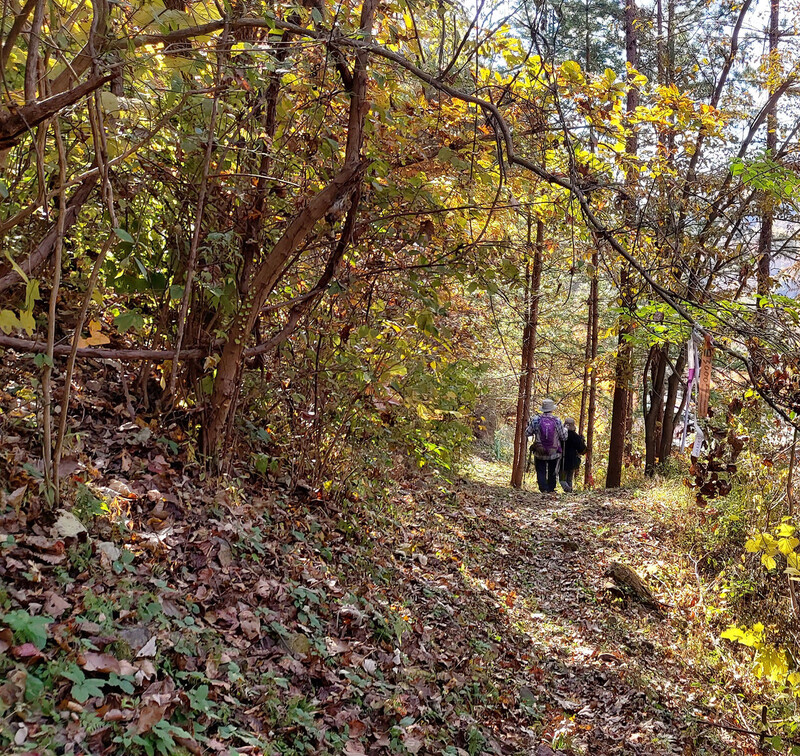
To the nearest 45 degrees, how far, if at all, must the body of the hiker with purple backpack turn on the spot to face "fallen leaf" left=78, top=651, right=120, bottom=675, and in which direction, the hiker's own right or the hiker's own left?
approximately 180°

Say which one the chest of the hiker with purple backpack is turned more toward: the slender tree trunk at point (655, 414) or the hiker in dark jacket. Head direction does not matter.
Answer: the hiker in dark jacket

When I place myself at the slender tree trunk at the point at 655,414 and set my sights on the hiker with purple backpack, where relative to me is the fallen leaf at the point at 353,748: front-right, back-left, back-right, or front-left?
front-left

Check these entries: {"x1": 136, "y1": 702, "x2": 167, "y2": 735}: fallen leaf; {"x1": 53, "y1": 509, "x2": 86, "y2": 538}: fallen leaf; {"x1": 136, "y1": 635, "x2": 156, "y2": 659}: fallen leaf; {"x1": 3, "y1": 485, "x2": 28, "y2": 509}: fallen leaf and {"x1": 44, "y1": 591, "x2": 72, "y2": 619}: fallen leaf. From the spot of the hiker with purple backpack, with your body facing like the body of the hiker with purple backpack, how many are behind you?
5

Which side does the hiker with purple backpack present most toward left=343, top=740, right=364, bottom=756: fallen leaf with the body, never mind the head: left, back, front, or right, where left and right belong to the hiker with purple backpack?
back

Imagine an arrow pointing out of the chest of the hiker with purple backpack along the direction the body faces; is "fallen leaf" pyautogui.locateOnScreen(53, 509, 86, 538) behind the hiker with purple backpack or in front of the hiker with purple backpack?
behind

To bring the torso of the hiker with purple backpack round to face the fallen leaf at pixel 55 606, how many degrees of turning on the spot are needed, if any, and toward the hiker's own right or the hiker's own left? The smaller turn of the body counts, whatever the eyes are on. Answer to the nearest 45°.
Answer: approximately 180°

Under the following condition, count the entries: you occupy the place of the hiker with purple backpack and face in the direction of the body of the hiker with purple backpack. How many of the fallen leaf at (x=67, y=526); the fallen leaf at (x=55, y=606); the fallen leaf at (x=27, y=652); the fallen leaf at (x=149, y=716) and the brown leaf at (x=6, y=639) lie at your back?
5

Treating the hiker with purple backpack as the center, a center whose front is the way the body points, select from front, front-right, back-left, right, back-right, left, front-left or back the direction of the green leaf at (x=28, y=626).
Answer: back

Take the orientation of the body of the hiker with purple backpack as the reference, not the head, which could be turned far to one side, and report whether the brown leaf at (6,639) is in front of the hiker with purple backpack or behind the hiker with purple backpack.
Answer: behind

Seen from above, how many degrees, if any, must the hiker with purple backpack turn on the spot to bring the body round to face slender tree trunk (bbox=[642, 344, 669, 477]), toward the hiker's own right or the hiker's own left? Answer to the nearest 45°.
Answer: approximately 90° to the hiker's own right

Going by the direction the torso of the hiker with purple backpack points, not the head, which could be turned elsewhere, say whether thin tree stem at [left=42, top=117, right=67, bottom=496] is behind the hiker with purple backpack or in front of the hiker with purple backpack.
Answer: behind

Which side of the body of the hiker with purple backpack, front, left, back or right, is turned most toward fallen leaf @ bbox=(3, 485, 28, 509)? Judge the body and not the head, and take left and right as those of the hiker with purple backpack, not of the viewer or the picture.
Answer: back

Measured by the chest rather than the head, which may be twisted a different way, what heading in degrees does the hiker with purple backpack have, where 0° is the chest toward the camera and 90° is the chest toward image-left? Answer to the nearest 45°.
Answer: approximately 180°

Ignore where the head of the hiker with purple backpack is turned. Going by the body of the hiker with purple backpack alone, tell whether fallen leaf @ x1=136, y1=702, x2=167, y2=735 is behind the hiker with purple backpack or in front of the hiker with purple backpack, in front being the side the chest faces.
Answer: behind

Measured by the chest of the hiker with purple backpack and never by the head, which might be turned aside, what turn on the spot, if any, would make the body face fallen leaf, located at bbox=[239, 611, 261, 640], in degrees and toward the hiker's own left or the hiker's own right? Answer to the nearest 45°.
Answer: approximately 180°

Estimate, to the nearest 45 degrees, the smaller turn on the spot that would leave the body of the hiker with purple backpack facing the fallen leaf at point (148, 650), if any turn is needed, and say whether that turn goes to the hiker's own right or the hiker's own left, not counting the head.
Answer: approximately 180°
